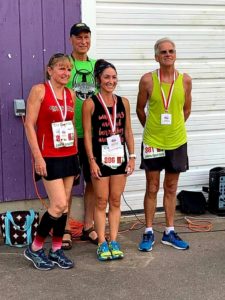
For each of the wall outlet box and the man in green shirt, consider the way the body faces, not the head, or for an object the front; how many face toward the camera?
2

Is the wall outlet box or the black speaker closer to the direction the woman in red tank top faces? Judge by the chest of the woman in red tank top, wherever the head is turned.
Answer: the black speaker

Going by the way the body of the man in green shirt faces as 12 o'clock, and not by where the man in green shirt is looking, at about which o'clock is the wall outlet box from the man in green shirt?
The wall outlet box is roughly at 4 o'clock from the man in green shirt.

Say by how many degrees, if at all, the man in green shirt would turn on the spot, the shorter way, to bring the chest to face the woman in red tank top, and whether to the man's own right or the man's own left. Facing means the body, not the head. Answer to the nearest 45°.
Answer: approximately 45° to the man's own right

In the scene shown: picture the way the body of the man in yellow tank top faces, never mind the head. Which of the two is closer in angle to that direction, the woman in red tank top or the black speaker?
the woman in red tank top

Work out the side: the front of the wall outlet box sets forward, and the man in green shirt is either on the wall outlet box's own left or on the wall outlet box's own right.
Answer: on the wall outlet box's own left

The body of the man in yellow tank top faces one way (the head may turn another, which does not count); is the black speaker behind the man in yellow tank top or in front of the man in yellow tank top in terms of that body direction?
behind

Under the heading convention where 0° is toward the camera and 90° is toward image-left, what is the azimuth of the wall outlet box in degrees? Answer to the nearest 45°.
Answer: approximately 0°

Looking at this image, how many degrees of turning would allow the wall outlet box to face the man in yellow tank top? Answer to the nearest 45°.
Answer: approximately 45° to its left
